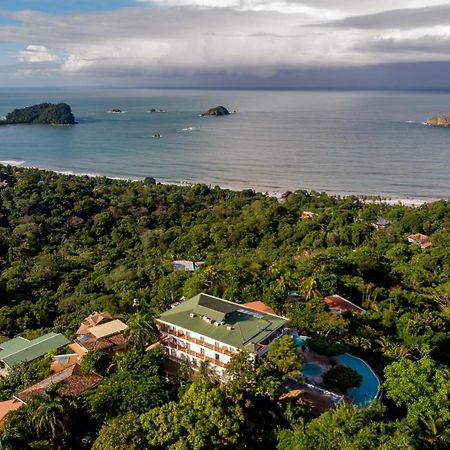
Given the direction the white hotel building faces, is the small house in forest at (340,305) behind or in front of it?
behind

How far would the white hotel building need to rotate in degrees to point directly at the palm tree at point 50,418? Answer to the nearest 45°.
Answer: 0° — it already faces it

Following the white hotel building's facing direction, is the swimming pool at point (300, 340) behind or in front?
behind

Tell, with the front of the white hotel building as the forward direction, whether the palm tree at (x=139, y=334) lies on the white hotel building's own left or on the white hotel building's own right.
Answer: on the white hotel building's own right

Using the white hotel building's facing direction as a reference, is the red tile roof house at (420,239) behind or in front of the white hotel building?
behind

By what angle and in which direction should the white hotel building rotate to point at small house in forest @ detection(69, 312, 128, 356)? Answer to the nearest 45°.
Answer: approximately 90° to its right

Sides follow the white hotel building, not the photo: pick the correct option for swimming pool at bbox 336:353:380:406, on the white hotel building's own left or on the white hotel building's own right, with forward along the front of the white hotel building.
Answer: on the white hotel building's own left

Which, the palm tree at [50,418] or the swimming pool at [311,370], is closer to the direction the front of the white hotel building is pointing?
the palm tree

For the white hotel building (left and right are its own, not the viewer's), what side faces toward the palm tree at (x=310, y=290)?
back

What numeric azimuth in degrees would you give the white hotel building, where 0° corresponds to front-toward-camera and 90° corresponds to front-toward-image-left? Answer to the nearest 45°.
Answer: approximately 45°
